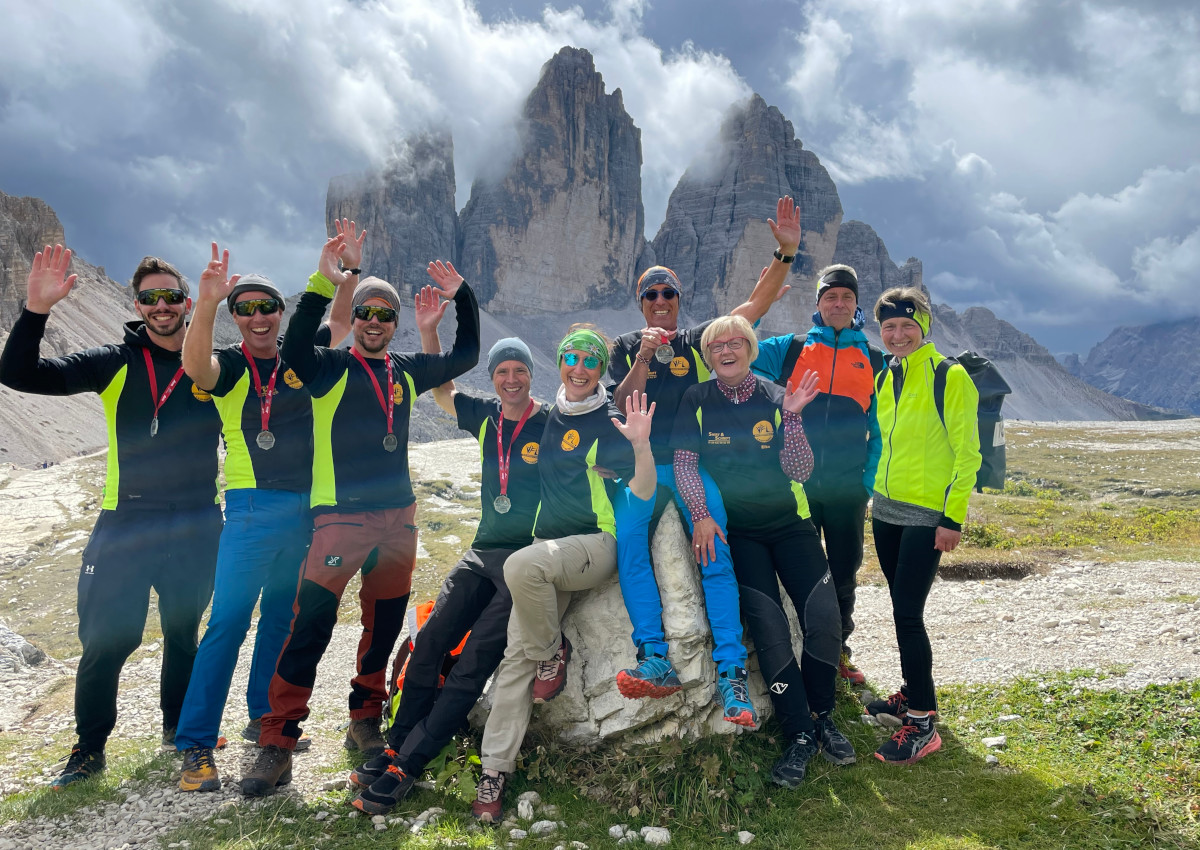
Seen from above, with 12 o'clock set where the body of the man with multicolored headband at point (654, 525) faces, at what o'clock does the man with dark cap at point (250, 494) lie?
the man with dark cap at point (250, 494) is roughly at 3 o'clock from the man with multicolored headband at point (654, 525).

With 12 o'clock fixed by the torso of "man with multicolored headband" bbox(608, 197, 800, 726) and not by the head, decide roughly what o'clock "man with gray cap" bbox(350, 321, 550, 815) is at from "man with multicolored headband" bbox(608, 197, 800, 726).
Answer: "man with gray cap" bbox(350, 321, 550, 815) is roughly at 3 o'clock from "man with multicolored headband" bbox(608, 197, 800, 726).

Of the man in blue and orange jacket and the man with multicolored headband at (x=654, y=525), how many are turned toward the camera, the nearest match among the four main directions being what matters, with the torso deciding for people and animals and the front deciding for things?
2

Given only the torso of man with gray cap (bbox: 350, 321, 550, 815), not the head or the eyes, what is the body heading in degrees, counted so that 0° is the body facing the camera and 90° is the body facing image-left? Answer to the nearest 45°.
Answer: approximately 0°

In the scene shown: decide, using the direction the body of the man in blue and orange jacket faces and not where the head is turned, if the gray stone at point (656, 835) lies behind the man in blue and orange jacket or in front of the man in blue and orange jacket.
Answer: in front

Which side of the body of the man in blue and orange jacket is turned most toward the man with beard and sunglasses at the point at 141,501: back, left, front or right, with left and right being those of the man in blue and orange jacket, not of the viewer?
right

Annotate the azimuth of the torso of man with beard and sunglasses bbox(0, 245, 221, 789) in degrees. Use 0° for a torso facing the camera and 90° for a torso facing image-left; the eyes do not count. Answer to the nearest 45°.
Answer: approximately 0°
